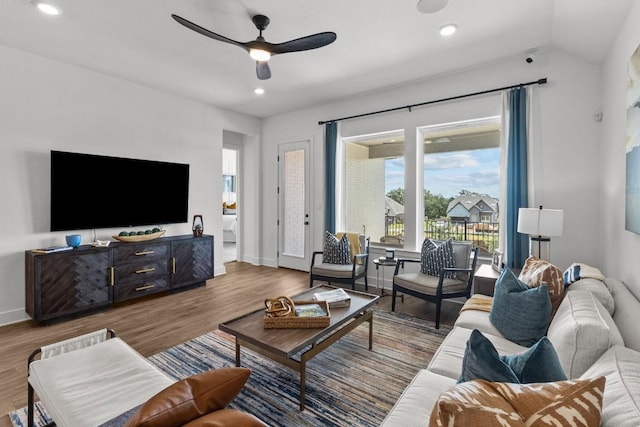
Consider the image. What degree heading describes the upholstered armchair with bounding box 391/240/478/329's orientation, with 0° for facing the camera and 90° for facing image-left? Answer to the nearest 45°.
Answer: approximately 45°

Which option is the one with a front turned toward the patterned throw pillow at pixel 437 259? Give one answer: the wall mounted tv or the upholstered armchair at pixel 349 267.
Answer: the wall mounted tv

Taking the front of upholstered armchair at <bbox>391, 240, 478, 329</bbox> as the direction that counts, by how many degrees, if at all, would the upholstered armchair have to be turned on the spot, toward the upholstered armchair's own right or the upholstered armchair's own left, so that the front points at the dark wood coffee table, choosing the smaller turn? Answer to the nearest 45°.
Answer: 0° — it already faces it

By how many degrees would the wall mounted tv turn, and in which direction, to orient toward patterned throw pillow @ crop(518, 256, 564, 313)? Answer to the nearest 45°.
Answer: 0° — it already faces it

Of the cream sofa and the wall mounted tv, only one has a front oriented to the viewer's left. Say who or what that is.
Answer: the cream sofa

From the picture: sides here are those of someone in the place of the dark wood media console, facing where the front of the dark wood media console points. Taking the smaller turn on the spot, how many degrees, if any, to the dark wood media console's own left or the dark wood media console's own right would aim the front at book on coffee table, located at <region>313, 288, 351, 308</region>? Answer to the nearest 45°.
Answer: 0° — it already faces it

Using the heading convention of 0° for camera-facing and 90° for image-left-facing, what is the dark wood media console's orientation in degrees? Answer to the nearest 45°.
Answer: approximately 315°

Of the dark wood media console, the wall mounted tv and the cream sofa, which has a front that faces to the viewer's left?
the cream sofa

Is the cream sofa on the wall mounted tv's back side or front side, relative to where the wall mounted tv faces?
on the front side

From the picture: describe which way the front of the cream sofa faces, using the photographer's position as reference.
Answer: facing to the left of the viewer

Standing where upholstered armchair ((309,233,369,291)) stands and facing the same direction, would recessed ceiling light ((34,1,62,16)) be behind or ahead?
ahead
